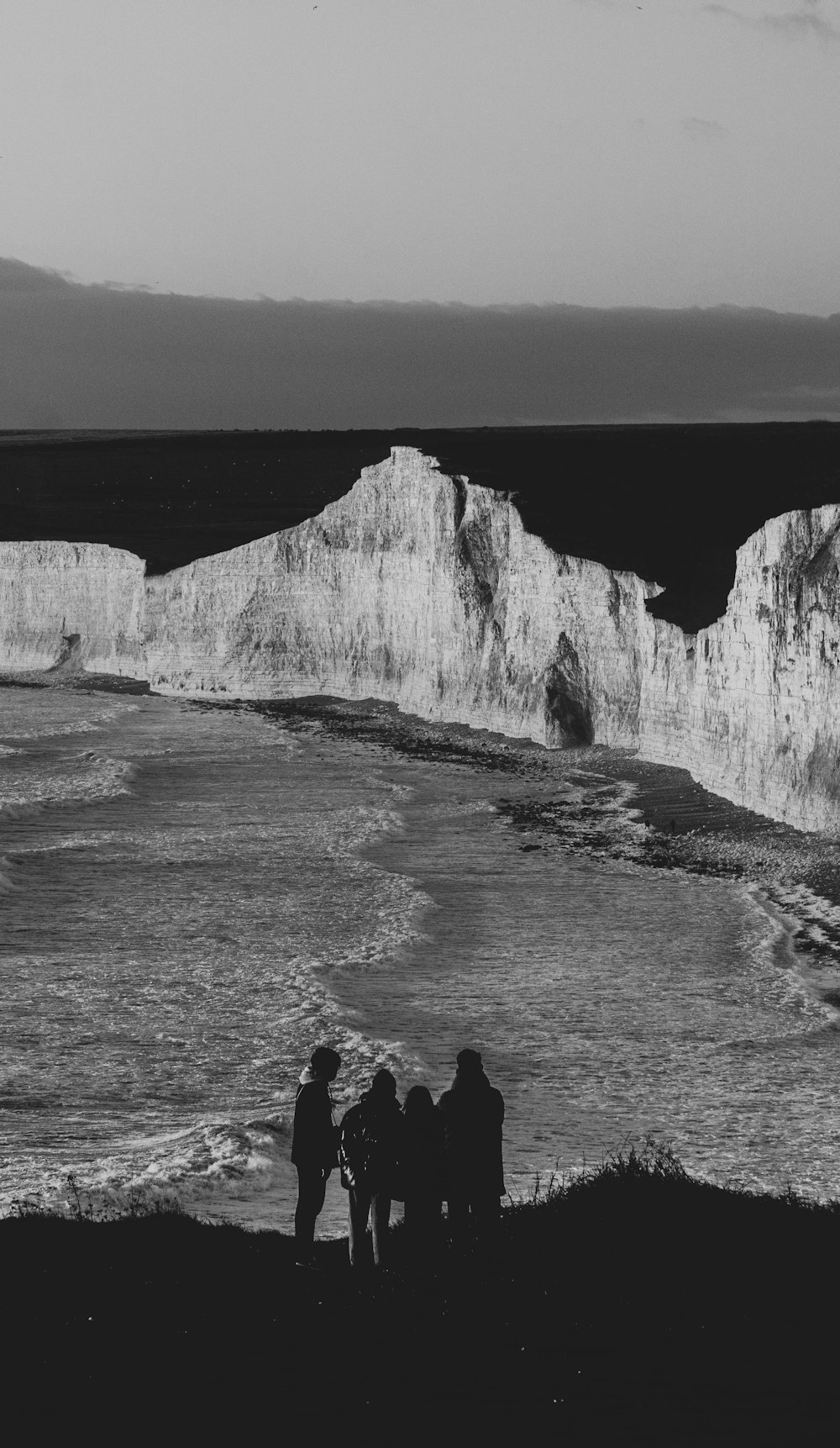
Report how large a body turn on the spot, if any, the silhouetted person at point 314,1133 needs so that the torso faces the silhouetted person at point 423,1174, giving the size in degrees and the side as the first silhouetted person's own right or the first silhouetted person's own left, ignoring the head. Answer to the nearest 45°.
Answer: approximately 45° to the first silhouetted person's own right

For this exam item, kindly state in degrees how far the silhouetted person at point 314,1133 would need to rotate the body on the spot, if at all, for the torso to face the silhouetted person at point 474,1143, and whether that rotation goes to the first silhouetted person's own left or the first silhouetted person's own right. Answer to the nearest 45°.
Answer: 0° — they already face them

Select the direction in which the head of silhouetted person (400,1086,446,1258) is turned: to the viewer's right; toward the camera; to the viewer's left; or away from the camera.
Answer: away from the camera

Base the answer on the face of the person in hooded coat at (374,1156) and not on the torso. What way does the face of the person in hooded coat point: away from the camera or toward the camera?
away from the camera

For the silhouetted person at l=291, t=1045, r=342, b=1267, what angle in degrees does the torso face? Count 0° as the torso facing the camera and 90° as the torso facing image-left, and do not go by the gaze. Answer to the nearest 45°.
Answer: approximately 270°
